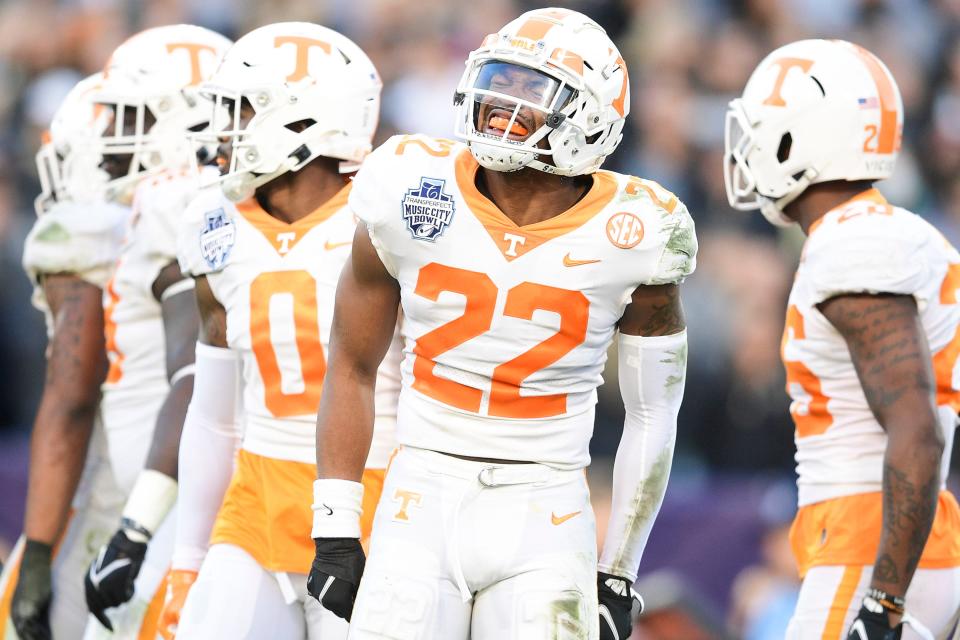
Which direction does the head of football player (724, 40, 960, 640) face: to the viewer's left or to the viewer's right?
to the viewer's left

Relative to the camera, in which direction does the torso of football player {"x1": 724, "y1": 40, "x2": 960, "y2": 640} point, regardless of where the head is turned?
to the viewer's left

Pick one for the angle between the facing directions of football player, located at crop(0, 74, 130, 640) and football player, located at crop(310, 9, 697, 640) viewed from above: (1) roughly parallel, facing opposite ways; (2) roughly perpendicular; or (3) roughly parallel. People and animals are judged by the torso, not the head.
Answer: roughly perpendicular

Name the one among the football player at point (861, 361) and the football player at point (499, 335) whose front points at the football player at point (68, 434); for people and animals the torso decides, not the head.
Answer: the football player at point (861, 361)

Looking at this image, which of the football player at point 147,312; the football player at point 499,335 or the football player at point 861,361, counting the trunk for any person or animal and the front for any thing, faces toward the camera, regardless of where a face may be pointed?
the football player at point 499,335

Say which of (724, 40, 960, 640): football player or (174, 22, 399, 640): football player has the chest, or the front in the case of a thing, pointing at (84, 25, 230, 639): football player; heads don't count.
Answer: (724, 40, 960, 640): football player

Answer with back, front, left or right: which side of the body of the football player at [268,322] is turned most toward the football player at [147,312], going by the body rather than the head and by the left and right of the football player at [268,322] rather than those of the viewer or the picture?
right

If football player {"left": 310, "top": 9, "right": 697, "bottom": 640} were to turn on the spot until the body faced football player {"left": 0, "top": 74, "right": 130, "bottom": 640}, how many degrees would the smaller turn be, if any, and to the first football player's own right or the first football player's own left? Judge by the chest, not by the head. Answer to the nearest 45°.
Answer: approximately 135° to the first football player's own right

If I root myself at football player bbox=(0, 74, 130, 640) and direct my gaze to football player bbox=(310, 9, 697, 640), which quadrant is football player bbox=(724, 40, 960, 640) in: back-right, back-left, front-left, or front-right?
front-left

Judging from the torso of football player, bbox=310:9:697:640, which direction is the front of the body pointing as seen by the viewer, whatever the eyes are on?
toward the camera
